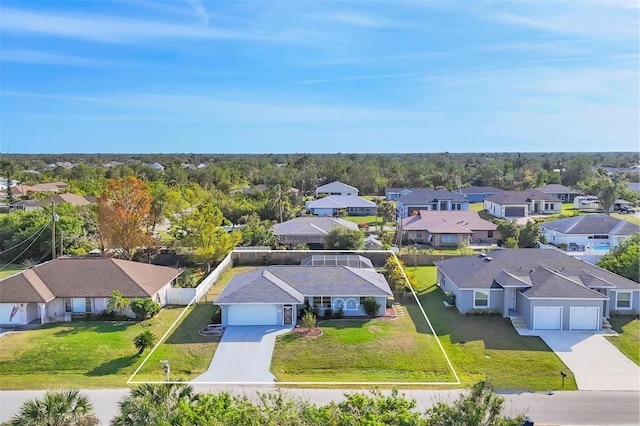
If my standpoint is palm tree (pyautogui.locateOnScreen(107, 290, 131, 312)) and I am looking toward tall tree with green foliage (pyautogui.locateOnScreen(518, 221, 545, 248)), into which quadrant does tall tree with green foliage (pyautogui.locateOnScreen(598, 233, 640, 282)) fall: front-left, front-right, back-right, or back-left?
front-right

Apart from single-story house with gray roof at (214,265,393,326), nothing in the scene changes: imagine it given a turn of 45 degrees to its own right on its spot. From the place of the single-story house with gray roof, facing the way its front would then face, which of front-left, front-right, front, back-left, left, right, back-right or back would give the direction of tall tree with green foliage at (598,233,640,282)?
back-left

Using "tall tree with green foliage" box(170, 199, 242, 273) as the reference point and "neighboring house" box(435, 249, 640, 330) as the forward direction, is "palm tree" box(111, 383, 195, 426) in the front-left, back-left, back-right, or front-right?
front-right

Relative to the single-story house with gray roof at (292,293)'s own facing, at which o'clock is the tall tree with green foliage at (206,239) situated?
The tall tree with green foliage is roughly at 5 o'clock from the single-story house with gray roof.

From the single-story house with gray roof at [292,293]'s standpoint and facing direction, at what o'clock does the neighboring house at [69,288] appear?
The neighboring house is roughly at 3 o'clock from the single-story house with gray roof.

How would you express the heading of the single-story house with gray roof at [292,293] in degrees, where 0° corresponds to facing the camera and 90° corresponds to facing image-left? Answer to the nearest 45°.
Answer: approximately 0°

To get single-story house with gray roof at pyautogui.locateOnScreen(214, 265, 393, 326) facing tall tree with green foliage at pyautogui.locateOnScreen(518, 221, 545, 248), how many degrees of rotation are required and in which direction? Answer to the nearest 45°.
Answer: approximately 135° to its left

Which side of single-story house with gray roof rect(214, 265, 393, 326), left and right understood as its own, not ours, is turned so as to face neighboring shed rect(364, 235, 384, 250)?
back

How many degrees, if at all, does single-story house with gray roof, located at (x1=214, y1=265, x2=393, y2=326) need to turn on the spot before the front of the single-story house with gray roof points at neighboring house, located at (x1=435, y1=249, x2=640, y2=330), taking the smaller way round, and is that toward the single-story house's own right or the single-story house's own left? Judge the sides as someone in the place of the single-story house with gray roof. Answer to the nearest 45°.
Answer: approximately 90° to the single-story house's own left

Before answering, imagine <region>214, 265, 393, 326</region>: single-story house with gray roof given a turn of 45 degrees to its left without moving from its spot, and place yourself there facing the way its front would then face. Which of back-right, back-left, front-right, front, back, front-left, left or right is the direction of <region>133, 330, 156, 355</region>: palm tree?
right

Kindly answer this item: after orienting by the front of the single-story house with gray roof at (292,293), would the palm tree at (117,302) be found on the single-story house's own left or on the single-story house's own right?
on the single-story house's own right

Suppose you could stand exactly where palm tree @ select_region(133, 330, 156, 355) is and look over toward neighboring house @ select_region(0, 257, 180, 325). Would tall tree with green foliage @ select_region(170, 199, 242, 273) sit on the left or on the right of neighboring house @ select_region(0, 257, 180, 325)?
right

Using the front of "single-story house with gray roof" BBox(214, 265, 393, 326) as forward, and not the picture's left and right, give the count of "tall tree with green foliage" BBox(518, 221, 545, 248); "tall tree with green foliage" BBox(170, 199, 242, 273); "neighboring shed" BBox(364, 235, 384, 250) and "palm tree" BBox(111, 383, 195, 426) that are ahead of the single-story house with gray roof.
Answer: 1

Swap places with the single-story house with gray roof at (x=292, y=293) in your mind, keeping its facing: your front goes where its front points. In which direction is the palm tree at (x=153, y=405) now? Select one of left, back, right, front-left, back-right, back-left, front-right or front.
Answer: front
